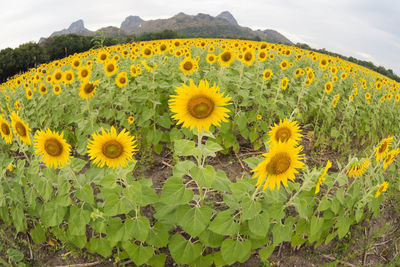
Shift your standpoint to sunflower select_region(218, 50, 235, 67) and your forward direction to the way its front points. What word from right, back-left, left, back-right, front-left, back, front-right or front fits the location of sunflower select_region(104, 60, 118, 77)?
right

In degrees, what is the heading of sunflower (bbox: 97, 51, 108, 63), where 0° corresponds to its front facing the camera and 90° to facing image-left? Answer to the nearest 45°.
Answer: approximately 0°

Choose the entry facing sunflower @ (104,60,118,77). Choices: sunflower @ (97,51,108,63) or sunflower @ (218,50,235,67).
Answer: sunflower @ (97,51,108,63)

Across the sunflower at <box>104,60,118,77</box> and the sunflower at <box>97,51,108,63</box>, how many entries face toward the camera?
2

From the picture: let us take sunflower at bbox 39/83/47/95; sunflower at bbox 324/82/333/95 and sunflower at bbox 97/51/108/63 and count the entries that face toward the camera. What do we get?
3

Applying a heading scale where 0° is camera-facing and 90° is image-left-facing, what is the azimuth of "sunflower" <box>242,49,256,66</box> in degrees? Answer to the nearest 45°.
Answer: approximately 0°

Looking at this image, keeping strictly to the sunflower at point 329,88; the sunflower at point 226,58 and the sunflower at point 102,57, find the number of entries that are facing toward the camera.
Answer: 3

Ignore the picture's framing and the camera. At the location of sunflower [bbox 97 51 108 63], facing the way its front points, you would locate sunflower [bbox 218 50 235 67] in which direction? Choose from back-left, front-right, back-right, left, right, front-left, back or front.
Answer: front-left
